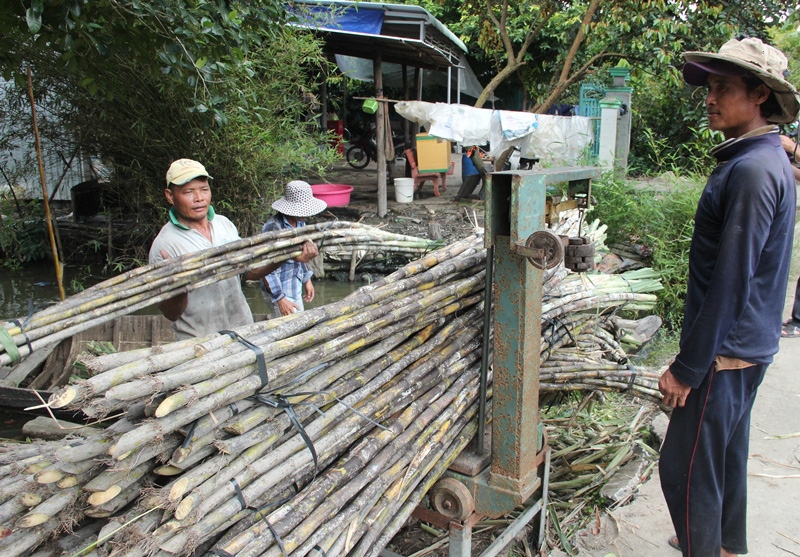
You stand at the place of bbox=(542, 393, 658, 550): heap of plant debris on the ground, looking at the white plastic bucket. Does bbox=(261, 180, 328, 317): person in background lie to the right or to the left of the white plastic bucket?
left

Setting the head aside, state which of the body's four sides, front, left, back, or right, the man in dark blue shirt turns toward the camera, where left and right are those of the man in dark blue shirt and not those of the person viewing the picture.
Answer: left

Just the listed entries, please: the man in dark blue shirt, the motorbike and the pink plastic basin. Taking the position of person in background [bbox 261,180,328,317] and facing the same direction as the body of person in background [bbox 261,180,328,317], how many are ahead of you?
1

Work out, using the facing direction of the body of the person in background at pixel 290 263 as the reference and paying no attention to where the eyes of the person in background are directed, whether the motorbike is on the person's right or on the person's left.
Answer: on the person's left

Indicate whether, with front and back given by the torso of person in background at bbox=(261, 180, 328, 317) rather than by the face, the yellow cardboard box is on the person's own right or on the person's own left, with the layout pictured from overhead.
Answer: on the person's own left

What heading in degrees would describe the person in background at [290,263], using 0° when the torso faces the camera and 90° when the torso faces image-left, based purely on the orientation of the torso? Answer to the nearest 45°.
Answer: approximately 315°

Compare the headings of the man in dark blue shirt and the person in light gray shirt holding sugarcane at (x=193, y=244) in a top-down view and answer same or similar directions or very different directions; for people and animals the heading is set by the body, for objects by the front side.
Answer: very different directions

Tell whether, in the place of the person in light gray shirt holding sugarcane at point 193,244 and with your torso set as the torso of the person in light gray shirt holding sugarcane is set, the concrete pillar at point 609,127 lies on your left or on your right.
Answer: on your left

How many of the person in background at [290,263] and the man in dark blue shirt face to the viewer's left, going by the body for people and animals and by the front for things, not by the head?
1

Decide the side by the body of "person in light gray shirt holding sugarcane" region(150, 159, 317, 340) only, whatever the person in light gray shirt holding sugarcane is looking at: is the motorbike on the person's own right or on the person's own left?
on the person's own left

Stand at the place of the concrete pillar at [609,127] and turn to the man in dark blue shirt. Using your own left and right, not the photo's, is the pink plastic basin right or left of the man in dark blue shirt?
right

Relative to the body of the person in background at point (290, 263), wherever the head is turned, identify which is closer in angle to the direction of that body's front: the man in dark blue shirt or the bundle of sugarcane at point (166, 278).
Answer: the man in dark blue shirt
